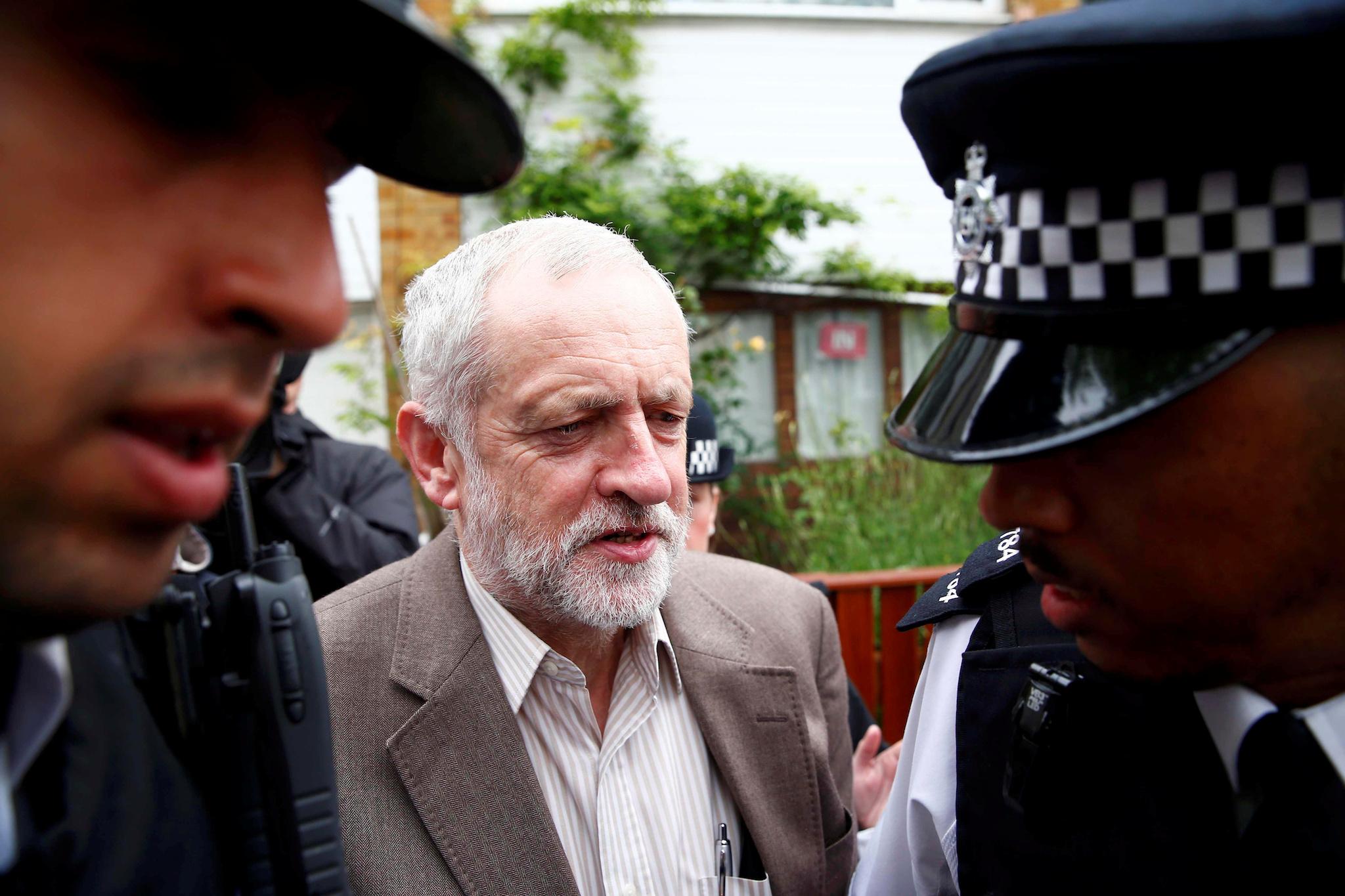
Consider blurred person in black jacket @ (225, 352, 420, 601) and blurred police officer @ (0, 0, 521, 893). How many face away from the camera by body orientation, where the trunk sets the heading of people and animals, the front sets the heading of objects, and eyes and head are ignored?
0

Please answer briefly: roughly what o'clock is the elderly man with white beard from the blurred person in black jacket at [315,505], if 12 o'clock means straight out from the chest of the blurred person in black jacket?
The elderly man with white beard is roughly at 10 o'clock from the blurred person in black jacket.

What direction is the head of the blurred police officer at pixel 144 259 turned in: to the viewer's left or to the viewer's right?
to the viewer's right

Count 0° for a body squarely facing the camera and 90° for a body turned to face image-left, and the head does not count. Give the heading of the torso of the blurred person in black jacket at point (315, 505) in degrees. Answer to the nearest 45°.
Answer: approximately 45°

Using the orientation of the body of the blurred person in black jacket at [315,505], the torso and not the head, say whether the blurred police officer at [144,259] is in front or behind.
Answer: in front

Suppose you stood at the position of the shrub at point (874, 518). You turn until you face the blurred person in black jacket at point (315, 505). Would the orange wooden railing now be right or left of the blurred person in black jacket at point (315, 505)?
left

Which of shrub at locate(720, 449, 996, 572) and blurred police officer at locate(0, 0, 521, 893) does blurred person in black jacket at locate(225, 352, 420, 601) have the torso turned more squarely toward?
the blurred police officer

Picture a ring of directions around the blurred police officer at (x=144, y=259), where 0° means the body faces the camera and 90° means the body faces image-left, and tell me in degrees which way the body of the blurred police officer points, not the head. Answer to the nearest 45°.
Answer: approximately 315°

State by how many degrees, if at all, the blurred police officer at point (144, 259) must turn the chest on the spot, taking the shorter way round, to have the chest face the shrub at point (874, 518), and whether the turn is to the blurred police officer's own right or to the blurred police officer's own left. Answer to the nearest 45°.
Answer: approximately 90° to the blurred police officer's own left
